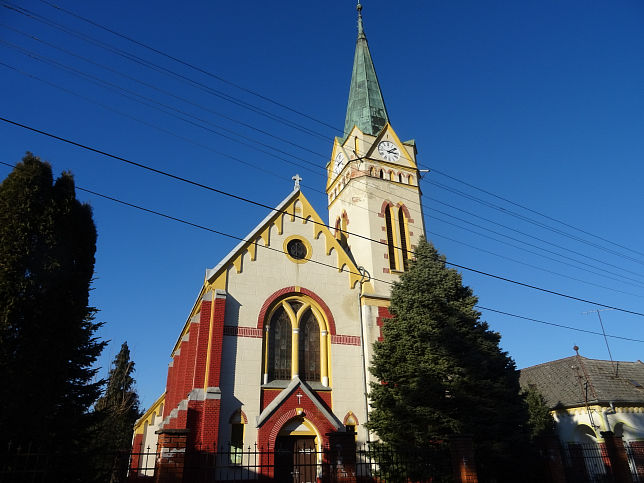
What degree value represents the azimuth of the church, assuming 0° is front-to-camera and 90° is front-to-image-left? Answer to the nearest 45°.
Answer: approximately 0°

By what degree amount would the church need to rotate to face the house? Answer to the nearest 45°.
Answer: approximately 135° to its left

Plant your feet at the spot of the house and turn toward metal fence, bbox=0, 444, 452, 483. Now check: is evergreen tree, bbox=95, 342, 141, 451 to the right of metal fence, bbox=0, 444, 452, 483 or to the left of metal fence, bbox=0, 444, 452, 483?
right
